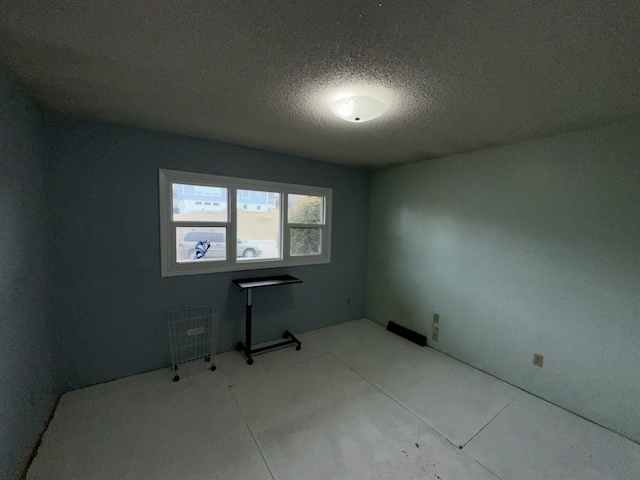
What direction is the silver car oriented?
to the viewer's right

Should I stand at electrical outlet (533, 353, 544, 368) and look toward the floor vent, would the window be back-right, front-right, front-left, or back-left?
front-left

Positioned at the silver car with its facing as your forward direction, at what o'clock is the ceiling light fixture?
The ceiling light fixture is roughly at 2 o'clock from the silver car.

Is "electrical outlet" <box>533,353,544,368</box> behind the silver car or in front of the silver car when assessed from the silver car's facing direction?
in front

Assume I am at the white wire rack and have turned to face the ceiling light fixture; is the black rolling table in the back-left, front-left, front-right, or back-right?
front-left
